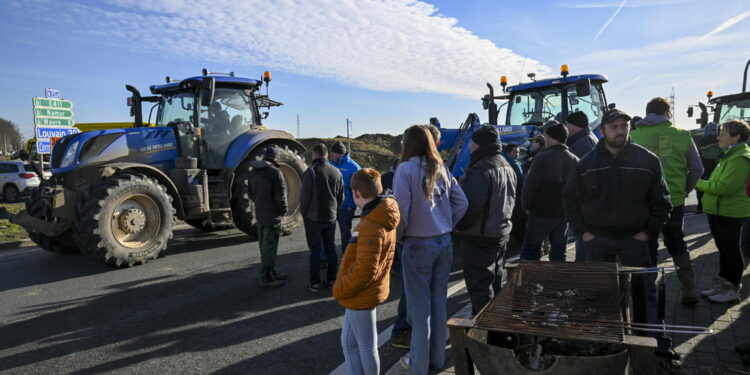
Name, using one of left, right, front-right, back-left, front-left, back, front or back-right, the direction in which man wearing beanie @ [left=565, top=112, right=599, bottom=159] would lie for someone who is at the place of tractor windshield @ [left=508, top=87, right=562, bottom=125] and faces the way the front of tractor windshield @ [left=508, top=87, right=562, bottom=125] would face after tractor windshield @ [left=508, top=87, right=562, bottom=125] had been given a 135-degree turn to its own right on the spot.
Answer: back

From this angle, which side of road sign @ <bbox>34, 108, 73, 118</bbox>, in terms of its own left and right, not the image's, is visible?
front

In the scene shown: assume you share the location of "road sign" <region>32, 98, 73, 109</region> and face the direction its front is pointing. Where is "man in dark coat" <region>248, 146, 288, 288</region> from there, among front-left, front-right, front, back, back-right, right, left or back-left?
front

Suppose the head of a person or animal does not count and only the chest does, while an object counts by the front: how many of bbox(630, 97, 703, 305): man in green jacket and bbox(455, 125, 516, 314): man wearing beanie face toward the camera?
0

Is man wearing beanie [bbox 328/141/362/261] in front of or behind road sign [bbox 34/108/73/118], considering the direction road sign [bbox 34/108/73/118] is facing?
in front

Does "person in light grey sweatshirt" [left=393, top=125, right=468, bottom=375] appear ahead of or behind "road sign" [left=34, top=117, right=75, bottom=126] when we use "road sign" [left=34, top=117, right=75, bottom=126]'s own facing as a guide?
ahead

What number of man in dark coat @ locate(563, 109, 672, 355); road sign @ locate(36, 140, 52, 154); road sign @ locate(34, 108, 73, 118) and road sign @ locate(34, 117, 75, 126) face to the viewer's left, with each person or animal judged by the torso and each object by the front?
0

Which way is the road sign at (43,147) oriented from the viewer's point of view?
toward the camera

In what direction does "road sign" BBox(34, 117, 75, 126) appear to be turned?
toward the camera

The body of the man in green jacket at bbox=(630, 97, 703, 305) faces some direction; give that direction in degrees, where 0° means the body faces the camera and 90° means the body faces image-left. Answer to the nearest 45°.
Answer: approximately 180°

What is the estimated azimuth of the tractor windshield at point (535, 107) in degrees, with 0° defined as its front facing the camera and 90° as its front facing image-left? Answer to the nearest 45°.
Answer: approximately 45°

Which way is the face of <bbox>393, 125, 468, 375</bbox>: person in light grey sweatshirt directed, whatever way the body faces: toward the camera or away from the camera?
away from the camera

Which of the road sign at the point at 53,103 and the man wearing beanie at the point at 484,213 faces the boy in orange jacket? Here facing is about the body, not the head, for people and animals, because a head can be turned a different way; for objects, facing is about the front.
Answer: the road sign

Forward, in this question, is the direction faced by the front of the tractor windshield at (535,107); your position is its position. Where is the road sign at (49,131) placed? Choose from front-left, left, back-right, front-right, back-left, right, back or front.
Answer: front-right

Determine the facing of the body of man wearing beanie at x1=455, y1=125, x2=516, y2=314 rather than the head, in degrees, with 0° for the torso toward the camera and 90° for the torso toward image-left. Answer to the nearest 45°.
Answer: approximately 135°

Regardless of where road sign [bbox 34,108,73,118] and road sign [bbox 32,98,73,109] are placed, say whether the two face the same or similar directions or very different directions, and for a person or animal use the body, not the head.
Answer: same or similar directions
